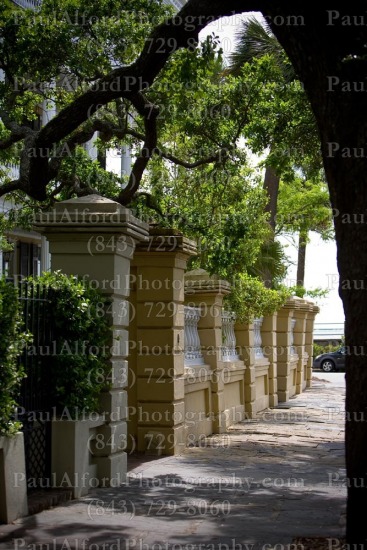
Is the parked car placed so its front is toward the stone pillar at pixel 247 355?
no

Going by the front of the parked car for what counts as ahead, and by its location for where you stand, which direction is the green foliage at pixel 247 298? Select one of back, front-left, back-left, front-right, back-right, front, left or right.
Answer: left

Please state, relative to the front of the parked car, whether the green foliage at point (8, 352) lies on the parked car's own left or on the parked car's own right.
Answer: on the parked car's own left

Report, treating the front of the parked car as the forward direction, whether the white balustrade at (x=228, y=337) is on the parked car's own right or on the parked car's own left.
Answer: on the parked car's own left

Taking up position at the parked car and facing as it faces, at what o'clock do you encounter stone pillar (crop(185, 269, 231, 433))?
The stone pillar is roughly at 9 o'clock from the parked car.

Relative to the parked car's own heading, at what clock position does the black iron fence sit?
The black iron fence is roughly at 9 o'clock from the parked car.

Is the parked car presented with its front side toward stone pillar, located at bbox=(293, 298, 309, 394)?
no

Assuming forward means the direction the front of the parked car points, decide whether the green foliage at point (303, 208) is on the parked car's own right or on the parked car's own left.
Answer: on the parked car's own left
